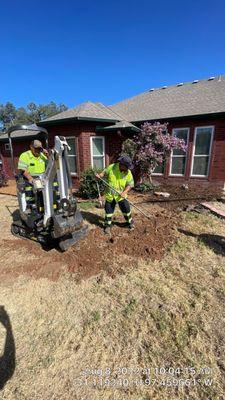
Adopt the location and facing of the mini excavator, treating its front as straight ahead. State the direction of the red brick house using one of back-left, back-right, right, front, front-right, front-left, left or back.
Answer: left

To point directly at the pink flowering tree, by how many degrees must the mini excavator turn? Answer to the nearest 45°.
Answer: approximately 90° to its left

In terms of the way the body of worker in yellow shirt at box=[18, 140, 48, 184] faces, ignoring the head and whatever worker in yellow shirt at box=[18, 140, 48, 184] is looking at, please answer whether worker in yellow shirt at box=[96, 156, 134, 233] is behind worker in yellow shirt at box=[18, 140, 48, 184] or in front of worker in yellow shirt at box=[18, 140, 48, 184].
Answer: in front

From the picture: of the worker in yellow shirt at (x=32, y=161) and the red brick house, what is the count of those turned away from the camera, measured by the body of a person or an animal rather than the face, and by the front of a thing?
0

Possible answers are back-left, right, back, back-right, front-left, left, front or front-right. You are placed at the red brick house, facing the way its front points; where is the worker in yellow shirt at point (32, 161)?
front

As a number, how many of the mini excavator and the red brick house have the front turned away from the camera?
0

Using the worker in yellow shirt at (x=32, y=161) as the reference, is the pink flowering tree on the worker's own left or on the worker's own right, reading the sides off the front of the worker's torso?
on the worker's own left

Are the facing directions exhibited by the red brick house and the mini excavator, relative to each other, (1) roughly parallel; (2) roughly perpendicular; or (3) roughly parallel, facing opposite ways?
roughly perpendicular

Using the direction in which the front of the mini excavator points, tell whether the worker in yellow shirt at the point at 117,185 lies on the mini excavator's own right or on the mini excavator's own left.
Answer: on the mini excavator's own left

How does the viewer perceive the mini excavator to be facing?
facing the viewer and to the right of the viewer

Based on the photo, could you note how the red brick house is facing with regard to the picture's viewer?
facing the viewer and to the left of the viewer

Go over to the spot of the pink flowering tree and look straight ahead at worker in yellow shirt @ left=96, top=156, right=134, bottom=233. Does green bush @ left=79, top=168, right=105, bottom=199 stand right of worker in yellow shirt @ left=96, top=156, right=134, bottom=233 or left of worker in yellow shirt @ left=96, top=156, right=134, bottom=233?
right
